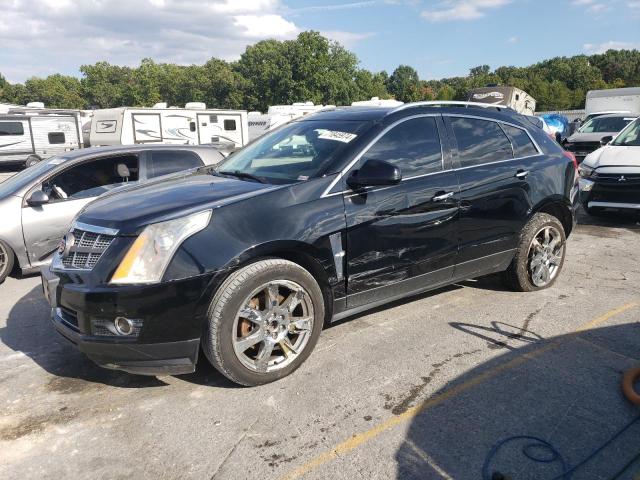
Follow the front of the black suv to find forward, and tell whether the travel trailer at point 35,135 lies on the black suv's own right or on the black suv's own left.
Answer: on the black suv's own right

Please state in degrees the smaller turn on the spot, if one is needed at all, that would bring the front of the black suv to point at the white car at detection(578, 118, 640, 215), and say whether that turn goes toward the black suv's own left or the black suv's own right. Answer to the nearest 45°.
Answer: approximately 180°

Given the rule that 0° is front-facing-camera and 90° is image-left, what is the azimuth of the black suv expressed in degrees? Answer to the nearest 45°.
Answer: approximately 45°

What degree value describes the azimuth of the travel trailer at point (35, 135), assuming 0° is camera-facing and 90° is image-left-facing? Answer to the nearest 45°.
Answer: approximately 90°

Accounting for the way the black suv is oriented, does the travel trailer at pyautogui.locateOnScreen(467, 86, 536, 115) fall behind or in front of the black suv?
behind

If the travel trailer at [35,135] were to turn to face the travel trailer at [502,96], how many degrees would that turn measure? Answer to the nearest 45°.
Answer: approximately 180°

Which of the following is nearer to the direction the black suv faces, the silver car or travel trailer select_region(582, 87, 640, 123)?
the silver car

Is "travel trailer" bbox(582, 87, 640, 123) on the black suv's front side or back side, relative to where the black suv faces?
on the back side
